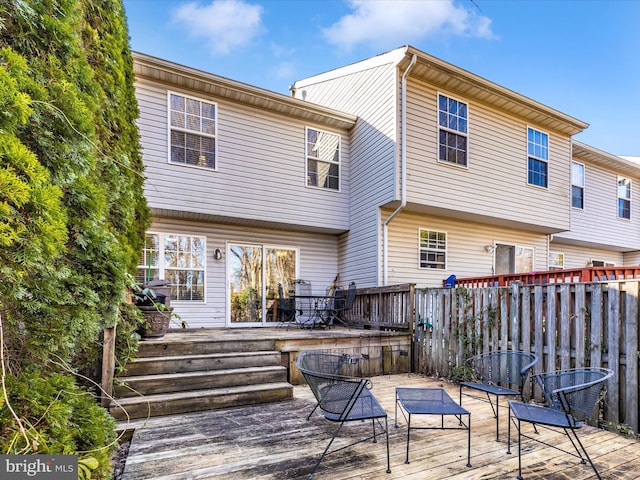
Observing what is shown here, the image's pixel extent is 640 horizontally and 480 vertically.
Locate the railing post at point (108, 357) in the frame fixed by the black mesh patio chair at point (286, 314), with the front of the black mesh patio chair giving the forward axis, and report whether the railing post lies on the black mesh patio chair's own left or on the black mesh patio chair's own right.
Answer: on the black mesh patio chair's own right

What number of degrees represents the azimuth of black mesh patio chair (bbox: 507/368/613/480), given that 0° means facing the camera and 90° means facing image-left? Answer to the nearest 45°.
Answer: approximately 90°

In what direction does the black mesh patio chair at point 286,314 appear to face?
to the viewer's right

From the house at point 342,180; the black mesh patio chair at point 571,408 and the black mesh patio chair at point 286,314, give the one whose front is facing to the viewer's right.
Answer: the black mesh patio chair at point 286,314

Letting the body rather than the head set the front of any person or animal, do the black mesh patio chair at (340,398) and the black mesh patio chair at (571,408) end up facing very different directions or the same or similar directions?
very different directions

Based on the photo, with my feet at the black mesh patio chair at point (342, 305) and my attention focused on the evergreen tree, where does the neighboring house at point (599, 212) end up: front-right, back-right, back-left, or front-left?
back-left
